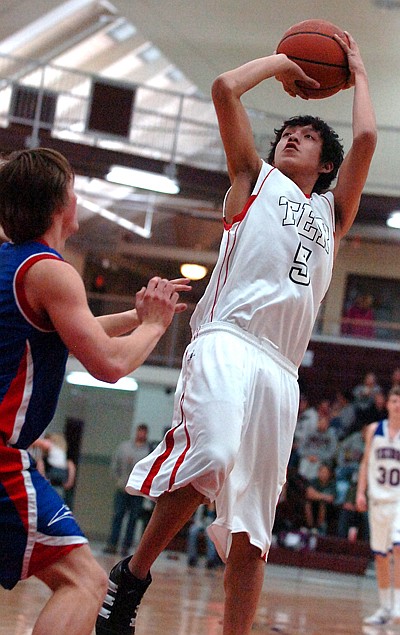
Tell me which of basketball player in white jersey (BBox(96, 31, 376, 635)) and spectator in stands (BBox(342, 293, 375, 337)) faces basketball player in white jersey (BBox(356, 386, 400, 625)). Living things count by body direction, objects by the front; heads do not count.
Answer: the spectator in stands

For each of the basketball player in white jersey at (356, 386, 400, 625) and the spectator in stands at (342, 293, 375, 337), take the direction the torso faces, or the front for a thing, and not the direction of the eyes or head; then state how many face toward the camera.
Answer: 2

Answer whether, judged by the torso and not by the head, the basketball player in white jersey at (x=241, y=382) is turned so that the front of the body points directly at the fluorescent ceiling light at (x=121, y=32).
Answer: no

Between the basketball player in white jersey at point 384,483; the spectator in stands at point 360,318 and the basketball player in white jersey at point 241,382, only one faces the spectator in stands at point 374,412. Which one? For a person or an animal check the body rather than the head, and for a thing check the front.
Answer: the spectator in stands at point 360,318

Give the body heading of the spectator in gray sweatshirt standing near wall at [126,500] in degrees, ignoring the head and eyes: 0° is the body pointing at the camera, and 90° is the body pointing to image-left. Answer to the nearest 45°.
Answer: approximately 315°

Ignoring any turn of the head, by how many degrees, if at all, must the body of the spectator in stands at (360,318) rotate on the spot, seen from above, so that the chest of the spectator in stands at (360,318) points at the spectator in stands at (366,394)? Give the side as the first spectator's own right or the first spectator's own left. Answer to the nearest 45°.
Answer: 0° — they already face them

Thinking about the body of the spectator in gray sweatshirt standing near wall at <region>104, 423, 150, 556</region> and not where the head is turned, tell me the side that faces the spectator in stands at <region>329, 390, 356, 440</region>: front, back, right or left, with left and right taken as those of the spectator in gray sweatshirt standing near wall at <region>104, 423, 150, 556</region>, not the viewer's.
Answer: left

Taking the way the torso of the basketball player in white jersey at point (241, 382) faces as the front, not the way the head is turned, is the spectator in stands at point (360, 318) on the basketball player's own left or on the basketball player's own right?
on the basketball player's own left

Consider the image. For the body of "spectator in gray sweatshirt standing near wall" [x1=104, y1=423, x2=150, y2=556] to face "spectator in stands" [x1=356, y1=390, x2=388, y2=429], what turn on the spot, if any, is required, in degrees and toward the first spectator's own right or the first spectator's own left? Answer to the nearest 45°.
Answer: approximately 90° to the first spectator's own left

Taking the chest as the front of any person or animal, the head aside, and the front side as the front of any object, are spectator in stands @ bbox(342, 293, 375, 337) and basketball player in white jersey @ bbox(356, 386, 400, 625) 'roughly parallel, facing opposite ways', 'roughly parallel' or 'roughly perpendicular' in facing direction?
roughly parallel

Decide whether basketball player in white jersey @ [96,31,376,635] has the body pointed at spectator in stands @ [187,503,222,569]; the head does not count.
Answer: no

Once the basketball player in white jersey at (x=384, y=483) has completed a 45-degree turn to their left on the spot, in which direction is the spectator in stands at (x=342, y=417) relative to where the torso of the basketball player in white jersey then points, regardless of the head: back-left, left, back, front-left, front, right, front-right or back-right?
back-left

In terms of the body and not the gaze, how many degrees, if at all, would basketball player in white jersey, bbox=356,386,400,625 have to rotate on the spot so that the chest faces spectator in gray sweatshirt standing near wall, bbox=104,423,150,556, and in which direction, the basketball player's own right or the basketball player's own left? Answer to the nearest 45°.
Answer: approximately 135° to the basketball player's own right

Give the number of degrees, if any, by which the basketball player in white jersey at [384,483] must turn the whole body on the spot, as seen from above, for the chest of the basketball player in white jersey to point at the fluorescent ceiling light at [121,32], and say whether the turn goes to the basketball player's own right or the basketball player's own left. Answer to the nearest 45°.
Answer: approximately 135° to the basketball player's own right

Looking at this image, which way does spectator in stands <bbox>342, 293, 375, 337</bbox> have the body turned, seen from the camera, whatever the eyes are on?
toward the camera

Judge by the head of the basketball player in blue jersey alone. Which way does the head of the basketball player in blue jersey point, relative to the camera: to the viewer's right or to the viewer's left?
to the viewer's right
